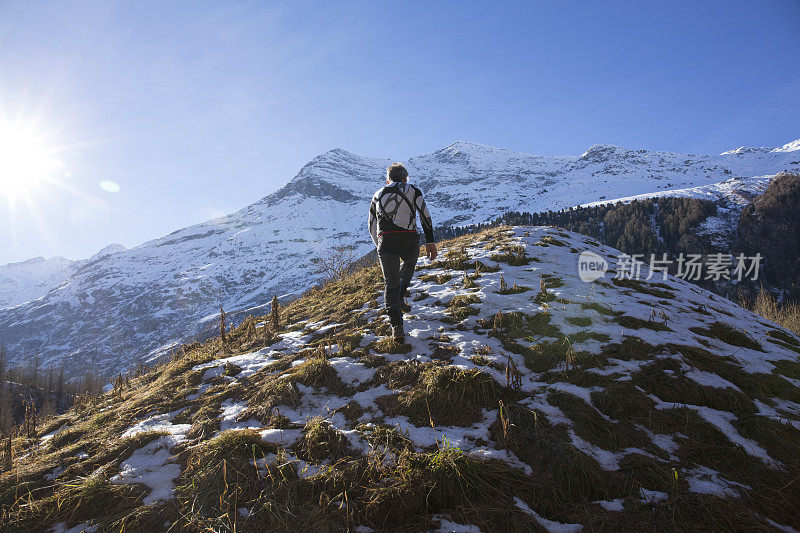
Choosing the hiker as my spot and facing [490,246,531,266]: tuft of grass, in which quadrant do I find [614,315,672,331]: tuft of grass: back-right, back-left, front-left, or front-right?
front-right

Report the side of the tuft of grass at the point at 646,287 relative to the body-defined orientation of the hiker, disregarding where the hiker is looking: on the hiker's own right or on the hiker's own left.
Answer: on the hiker's own right

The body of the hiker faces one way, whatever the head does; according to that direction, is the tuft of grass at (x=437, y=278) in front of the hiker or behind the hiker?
in front

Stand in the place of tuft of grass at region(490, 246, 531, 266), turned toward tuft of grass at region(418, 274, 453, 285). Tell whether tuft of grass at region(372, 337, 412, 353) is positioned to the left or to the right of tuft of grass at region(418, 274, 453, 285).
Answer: left

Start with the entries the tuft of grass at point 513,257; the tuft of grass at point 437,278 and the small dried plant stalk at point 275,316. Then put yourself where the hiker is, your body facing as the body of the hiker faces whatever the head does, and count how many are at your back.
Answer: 0

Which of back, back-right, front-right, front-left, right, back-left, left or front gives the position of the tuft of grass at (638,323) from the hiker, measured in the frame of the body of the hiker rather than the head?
right

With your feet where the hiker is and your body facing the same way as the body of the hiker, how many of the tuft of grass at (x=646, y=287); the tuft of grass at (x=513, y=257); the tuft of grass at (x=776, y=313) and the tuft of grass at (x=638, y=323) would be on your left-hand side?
0

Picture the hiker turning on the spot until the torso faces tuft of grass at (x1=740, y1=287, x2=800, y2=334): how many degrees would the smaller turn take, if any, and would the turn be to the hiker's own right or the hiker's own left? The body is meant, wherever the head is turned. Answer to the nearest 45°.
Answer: approximately 45° to the hiker's own right

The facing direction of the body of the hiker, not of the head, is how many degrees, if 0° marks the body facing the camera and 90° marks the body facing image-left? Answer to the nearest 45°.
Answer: approximately 180°
